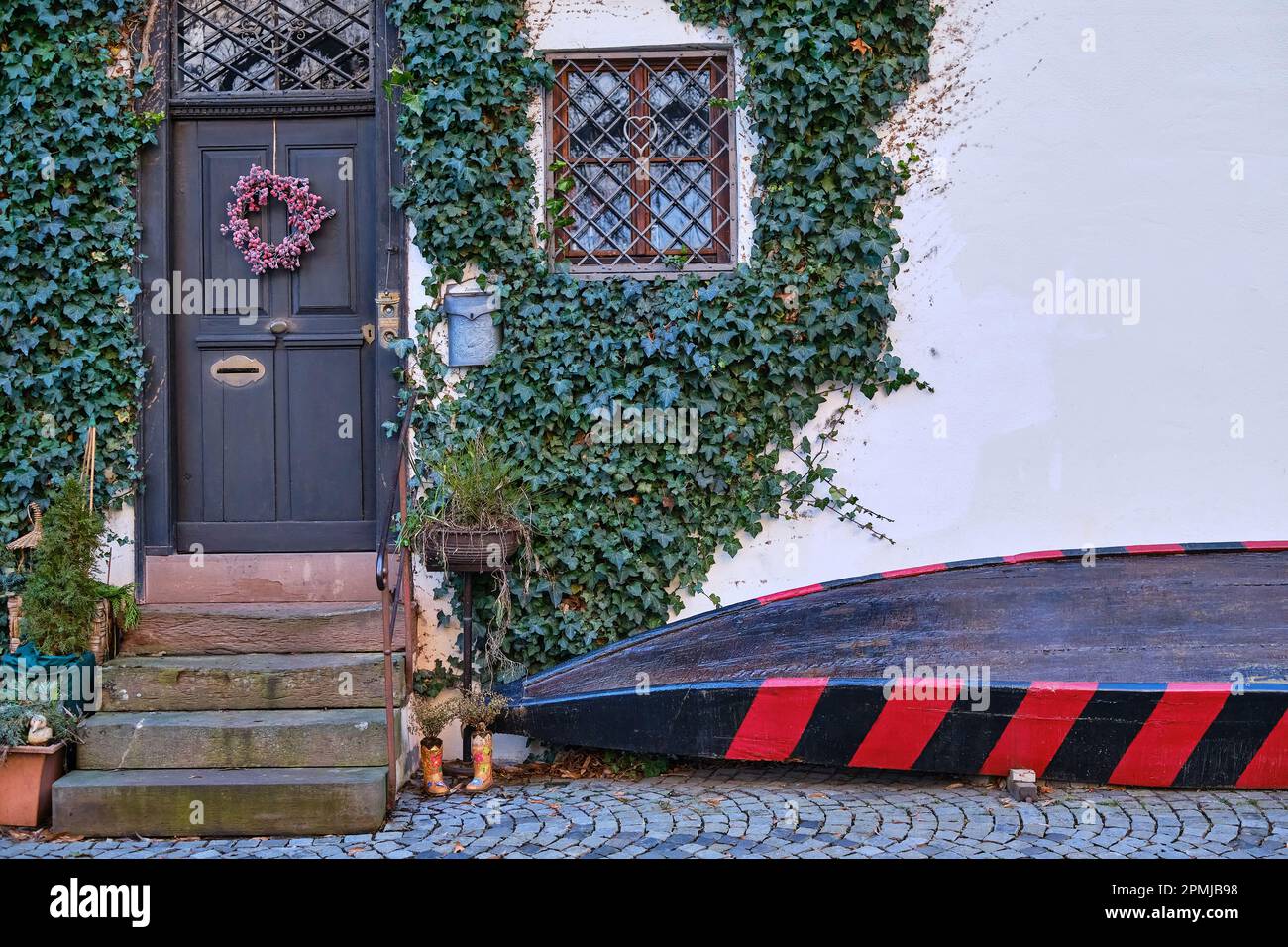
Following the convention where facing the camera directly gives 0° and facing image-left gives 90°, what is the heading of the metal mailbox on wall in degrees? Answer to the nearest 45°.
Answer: approximately 0°

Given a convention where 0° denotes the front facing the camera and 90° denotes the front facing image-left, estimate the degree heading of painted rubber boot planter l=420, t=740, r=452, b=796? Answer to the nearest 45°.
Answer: approximately 315°

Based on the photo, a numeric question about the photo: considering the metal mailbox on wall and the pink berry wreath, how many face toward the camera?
2

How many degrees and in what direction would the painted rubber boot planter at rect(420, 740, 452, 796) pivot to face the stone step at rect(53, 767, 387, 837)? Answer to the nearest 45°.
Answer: approximately 90° to its right
